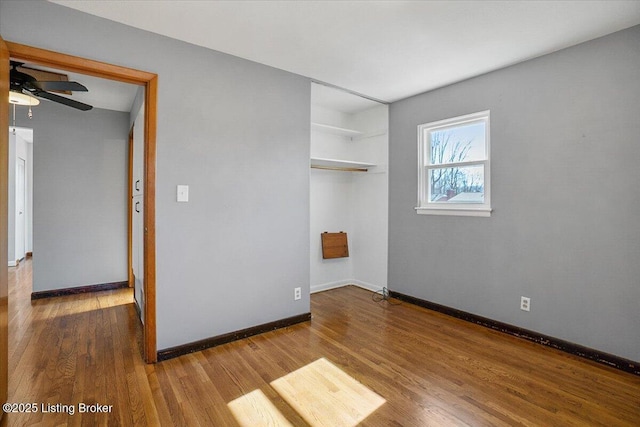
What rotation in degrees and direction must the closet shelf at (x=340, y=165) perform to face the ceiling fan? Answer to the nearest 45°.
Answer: approximately 90° to its right

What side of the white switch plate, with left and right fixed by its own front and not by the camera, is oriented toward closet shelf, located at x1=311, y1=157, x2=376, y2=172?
left

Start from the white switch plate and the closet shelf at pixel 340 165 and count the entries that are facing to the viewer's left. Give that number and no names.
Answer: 0

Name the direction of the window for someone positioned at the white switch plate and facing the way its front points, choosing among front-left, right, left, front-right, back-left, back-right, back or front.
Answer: left

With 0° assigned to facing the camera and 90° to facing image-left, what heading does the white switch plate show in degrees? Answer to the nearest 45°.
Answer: approximately 0°

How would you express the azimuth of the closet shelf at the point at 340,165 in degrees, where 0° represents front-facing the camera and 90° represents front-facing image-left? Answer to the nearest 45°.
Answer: approximately 315°

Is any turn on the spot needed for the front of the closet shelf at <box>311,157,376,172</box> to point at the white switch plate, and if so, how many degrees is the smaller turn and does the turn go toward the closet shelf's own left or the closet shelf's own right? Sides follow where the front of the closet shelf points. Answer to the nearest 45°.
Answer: approximately 90° to the closet shelf's own right

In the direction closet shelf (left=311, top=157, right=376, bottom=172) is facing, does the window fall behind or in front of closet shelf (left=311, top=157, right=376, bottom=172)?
in front
